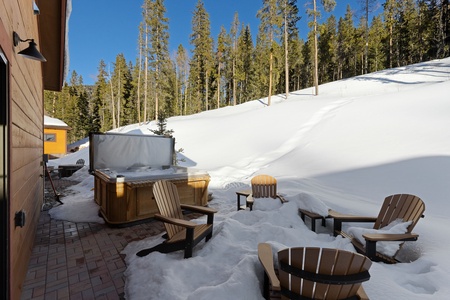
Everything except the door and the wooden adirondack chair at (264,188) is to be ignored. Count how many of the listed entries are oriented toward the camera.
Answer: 1

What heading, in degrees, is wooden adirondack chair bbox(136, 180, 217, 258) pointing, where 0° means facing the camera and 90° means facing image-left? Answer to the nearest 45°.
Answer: approximately 315°

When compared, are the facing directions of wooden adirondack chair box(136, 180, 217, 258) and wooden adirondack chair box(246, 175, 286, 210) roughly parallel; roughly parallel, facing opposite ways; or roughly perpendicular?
roughly perpendicular

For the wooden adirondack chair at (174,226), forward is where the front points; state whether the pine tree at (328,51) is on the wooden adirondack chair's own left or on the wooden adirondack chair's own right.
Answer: on the wooden adirondack chair's own left

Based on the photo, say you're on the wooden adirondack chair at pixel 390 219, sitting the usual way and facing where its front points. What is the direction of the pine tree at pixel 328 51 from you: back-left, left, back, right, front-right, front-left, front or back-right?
back-right

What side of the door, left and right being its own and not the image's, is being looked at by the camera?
right

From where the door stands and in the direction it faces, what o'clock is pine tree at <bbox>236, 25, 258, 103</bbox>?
The pine tree is roughly at 11 o'clock from the door.

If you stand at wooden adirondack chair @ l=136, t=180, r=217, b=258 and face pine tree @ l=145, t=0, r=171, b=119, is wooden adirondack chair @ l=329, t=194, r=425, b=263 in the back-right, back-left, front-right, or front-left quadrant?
back-right

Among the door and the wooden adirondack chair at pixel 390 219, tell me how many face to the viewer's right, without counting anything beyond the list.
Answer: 1

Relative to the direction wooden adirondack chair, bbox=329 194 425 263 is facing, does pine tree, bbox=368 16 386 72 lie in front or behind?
behind

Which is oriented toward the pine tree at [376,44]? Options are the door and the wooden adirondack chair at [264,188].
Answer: the door

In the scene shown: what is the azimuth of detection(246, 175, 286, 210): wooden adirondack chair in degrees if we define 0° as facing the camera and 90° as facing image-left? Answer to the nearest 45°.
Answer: approximately 0°

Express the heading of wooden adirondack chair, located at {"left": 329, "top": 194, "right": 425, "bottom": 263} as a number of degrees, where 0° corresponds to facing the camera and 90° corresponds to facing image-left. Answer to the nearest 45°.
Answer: approximately 45°
